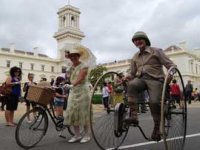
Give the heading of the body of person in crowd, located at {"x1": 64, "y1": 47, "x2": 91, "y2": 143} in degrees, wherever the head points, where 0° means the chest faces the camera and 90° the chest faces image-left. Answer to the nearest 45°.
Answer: approximately 45°

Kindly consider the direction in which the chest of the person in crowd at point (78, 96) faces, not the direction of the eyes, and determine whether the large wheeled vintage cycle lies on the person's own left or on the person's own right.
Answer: on the person's own left

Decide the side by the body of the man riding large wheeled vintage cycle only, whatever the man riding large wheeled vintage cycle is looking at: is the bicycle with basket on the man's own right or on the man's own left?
on the man's own right

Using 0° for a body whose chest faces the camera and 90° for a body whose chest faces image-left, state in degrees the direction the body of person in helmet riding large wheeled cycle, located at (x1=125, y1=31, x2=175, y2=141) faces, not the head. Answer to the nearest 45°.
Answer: approximately 45°
